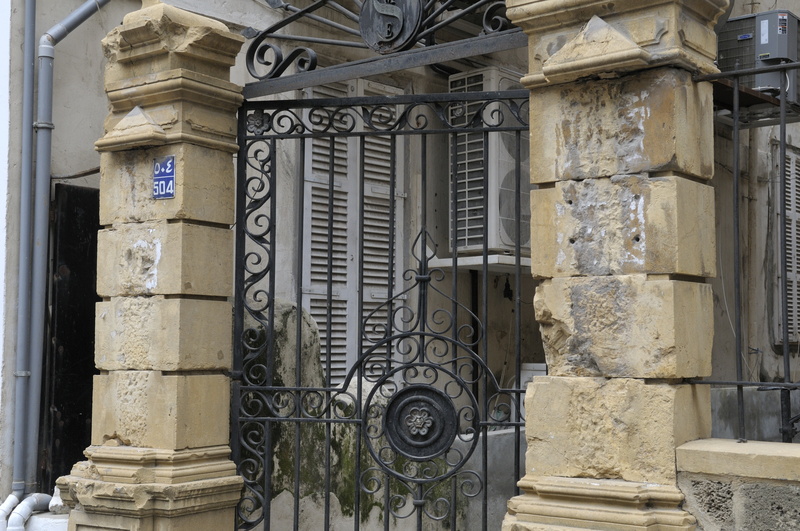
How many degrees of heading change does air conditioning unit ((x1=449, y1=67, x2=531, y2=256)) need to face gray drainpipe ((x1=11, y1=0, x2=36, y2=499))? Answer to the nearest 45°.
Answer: approximately 90° to its right

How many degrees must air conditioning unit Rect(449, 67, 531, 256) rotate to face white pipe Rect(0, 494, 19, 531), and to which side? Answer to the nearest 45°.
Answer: approximately 90° to its right

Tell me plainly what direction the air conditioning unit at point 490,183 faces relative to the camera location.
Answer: facing the viewer and to the right of the viewer

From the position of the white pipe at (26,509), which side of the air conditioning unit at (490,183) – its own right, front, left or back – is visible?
right

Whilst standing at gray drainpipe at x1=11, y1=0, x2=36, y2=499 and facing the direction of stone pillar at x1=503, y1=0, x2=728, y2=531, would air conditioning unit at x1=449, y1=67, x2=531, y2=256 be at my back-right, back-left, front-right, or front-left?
front-left

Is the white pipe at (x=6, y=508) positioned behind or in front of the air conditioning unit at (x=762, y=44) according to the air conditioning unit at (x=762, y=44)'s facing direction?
in front

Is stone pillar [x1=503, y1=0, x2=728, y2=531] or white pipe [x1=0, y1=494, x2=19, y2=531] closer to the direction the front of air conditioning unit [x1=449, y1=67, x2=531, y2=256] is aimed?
the stone pillar

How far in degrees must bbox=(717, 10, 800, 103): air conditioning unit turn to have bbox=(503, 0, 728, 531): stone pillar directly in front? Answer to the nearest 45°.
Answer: approximately 45° to its left

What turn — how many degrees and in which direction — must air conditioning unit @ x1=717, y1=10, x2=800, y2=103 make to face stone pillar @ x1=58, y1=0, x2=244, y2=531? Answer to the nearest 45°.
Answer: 0° — it already faces it

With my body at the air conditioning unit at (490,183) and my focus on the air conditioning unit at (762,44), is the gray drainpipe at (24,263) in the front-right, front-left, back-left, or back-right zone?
back-right

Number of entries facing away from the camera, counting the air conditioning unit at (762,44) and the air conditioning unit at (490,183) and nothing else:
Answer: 0
